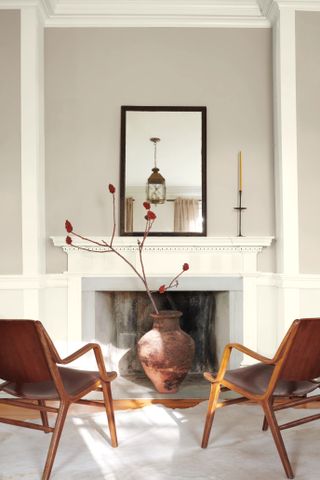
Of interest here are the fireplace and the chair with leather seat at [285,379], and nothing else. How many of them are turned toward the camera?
1

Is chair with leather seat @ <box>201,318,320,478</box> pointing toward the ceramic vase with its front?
yes

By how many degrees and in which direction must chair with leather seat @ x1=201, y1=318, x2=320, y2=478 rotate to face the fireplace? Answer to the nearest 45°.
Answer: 0° — it already faces it

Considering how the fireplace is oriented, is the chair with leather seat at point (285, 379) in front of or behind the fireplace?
in front

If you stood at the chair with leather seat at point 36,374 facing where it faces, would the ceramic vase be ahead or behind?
ahead

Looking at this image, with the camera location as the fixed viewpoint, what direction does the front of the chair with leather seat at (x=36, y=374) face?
facing away from the viewer and to the right of the viewer

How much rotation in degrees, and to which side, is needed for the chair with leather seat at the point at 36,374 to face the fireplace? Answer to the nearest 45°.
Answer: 0° — it already faces it

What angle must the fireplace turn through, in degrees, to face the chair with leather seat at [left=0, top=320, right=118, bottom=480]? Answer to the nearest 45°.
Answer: approximately 45° to its right

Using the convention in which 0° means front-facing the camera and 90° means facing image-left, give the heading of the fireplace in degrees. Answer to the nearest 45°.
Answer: approximately 0°

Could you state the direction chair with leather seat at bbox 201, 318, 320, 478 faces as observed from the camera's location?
facing away from the viewer and to the left of the viewer

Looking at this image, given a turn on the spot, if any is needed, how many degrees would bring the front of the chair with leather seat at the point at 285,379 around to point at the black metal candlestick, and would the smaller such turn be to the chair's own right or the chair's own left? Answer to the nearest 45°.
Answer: approximately 45° to the chair's own right
